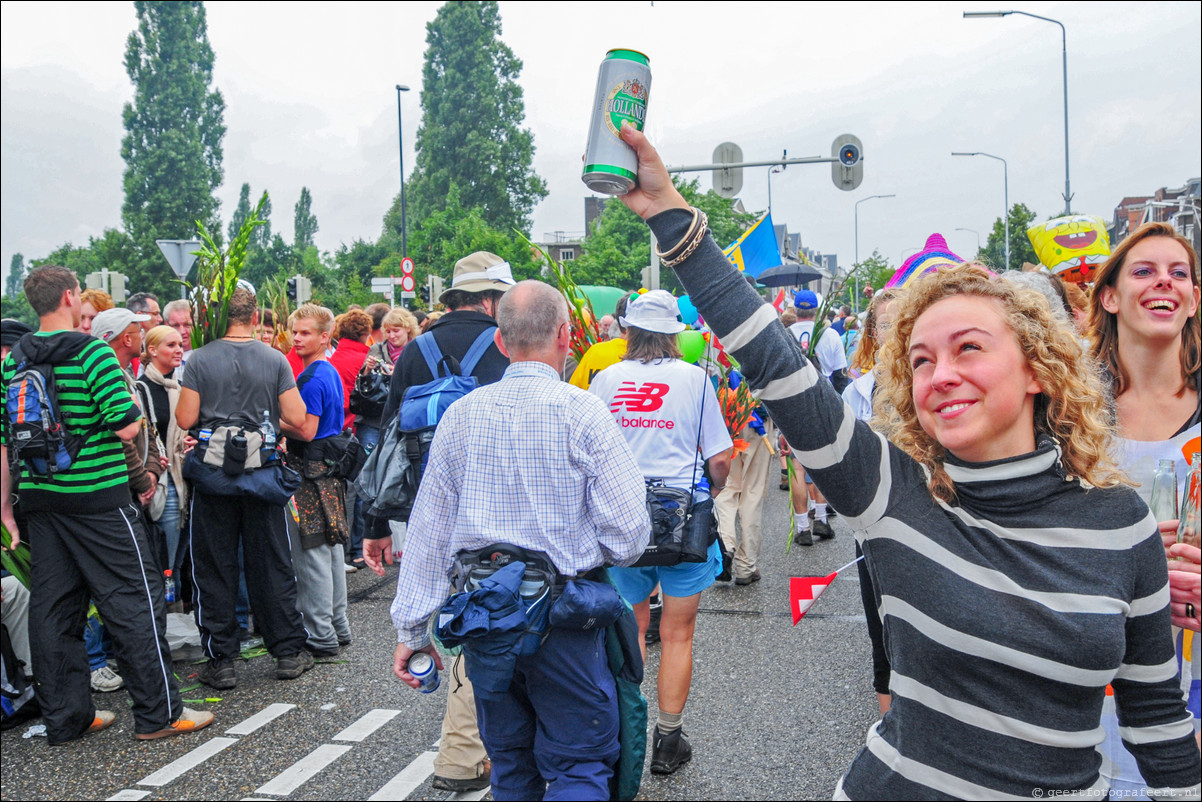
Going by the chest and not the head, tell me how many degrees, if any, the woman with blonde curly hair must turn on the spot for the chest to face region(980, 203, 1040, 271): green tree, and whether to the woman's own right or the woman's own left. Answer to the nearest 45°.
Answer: approximately 180°

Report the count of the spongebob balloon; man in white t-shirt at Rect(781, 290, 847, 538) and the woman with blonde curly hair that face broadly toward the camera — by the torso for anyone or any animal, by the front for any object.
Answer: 2

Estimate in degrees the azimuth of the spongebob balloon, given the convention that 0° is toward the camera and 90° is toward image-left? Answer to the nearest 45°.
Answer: approximately 0°

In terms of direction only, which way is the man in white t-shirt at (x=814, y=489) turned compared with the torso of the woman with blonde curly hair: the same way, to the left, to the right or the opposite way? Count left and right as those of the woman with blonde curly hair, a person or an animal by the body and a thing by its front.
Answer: the opposite way

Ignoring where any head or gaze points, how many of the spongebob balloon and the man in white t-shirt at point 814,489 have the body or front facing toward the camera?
1

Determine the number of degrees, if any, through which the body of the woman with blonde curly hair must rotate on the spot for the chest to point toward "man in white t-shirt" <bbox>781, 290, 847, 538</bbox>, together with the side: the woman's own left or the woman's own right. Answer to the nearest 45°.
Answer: approximately 180°

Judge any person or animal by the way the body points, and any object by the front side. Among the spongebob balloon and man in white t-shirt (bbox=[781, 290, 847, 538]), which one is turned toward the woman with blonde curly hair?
the spongebob balloon

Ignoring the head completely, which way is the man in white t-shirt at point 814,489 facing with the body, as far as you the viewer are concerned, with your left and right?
facing away from the viewer

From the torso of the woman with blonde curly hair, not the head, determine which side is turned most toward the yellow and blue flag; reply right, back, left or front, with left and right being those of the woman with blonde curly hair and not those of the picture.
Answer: back
